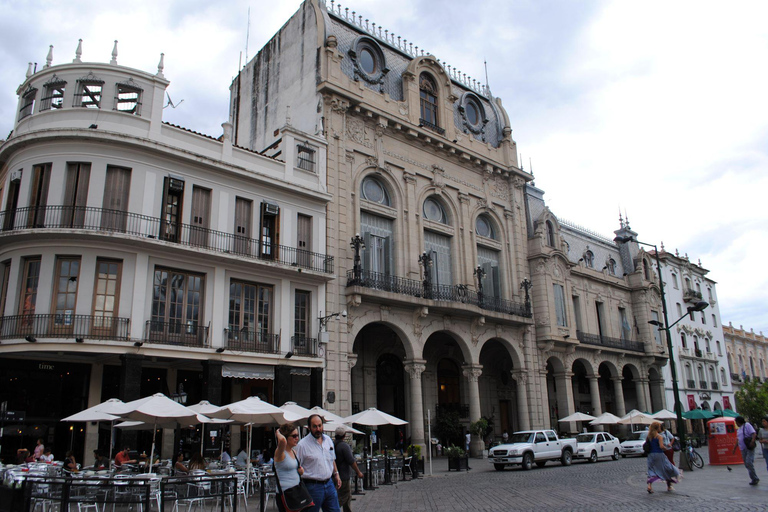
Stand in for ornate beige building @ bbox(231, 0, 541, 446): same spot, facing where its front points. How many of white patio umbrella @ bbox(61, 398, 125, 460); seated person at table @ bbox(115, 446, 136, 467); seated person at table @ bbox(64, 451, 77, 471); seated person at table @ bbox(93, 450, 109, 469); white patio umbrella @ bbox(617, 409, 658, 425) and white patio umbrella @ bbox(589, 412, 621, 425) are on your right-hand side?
4

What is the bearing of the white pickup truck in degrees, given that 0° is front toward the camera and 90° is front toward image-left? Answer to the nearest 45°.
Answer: approximately 45°

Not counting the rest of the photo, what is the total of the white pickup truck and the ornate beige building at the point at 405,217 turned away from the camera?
0

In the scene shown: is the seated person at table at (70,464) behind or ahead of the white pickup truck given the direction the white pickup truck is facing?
ahead

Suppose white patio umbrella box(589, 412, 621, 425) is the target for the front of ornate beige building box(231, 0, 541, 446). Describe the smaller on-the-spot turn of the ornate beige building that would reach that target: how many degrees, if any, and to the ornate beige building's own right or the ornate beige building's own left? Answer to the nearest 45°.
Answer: approximately 90° to the ornate beige building's own left

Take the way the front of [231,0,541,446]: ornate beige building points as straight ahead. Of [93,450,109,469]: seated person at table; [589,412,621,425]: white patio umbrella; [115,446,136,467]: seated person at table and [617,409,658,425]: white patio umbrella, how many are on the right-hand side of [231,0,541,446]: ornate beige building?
2

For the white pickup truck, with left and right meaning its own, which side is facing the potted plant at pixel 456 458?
front

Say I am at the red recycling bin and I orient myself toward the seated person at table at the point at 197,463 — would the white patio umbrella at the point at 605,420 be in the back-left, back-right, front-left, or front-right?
back-right

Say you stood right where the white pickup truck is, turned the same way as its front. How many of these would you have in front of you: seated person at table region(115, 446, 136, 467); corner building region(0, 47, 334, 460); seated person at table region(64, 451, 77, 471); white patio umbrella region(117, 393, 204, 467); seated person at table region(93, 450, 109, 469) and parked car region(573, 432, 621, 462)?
5

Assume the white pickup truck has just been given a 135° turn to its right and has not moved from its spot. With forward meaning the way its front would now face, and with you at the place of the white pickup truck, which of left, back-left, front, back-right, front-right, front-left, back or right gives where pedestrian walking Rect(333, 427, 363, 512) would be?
back

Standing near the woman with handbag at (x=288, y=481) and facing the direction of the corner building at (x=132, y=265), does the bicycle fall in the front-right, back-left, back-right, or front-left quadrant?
front-right

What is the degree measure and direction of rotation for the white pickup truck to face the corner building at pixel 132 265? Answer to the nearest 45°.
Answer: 0° — it already faces it

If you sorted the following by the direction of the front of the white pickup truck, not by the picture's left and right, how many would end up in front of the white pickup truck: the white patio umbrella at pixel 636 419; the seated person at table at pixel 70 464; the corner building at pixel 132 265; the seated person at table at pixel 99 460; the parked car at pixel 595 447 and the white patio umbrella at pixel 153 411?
4

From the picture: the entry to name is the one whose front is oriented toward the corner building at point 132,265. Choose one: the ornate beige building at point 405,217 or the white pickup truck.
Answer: the white pickup truck

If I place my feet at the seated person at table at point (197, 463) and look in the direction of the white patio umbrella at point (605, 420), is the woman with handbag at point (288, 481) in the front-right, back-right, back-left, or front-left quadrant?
back-right

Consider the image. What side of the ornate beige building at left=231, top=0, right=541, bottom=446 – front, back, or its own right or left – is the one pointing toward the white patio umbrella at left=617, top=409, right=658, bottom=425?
left

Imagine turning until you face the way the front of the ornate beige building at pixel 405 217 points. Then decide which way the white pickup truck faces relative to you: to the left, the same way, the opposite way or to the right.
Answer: to the right
